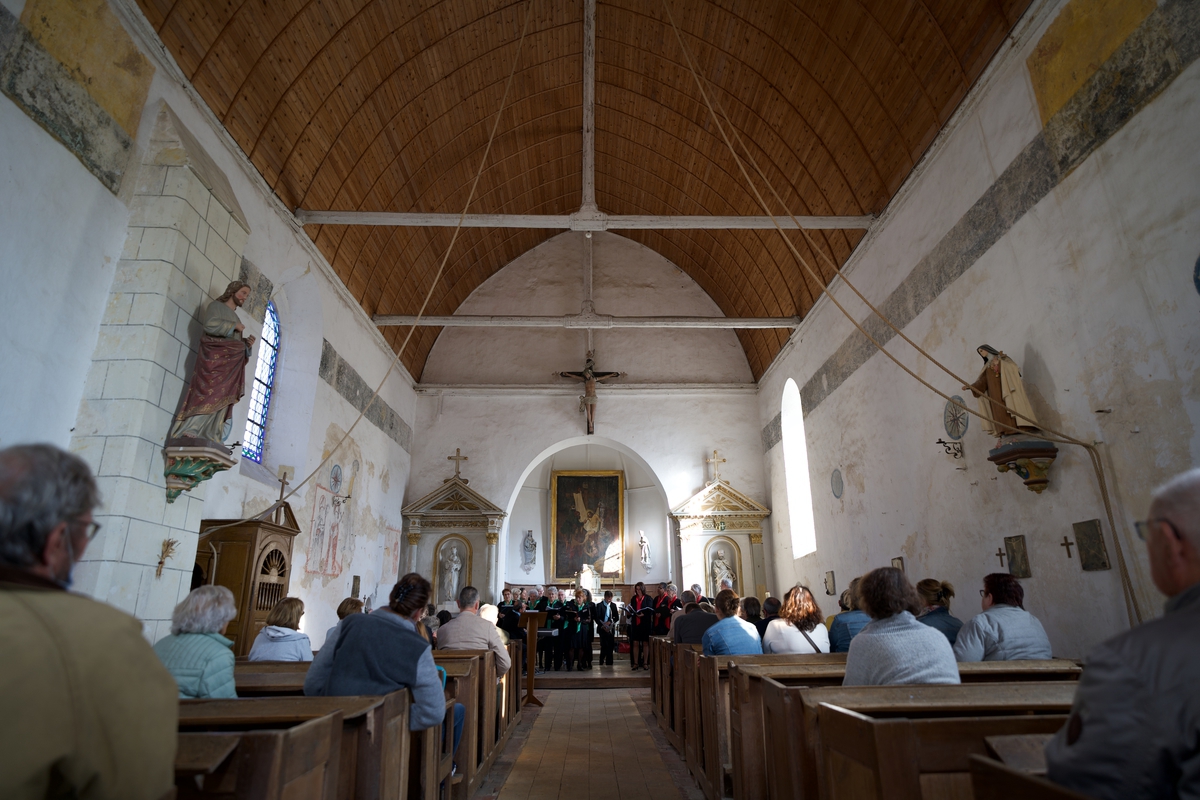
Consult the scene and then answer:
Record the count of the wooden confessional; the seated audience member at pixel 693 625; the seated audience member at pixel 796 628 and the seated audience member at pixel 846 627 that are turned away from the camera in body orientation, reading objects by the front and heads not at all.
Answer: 3

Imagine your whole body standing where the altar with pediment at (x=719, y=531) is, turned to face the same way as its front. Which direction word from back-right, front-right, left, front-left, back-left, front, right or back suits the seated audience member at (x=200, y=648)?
front

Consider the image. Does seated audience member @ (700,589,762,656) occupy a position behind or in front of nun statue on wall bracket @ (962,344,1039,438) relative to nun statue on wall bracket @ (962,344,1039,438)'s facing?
in front

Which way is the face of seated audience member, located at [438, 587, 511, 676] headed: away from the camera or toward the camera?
away from the camera

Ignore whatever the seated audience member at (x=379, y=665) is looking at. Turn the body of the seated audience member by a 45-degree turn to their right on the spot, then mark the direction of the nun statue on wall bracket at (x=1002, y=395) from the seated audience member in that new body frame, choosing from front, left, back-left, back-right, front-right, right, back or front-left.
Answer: front

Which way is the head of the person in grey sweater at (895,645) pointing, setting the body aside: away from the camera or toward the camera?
away from the camera

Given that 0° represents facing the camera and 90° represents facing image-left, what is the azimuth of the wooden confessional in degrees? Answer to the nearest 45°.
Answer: approximately 315°

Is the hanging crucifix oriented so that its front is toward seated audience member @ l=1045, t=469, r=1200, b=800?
yes

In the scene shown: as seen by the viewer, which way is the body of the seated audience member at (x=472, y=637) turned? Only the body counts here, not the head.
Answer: away from the camera

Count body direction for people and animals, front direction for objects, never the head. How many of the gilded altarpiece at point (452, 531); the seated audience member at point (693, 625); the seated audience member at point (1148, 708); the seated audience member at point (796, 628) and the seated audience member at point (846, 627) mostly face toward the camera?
1

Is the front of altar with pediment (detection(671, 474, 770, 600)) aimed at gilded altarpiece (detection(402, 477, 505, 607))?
no

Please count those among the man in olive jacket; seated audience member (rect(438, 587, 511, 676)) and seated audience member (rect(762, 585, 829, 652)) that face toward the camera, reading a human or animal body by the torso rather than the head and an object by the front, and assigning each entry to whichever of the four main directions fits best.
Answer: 0

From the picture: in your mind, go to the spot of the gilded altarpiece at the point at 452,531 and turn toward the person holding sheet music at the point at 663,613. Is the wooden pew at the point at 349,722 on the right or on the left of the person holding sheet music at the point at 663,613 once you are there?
right

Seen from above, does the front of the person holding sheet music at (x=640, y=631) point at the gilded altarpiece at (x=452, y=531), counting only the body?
no

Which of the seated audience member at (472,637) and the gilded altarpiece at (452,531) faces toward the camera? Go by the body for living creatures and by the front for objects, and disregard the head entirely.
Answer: the gilded altarpiece

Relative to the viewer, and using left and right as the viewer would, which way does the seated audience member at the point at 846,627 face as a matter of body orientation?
facing away from the viewer

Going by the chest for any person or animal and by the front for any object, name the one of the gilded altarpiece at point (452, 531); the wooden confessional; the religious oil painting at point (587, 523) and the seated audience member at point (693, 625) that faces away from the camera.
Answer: the seated audience member

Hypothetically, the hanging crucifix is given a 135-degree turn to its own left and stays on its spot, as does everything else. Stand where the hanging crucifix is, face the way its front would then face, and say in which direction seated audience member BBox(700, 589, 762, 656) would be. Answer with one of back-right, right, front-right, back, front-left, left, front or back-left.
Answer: back-right

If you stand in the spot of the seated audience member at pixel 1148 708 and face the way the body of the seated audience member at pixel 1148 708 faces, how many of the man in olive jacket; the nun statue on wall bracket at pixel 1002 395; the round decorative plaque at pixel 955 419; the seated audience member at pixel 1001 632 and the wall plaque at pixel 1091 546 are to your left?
1

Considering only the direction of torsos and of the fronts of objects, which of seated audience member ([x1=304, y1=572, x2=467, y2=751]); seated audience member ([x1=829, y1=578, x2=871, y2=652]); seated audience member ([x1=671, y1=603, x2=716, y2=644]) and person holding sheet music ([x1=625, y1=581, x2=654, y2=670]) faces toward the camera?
the person holding sheet music

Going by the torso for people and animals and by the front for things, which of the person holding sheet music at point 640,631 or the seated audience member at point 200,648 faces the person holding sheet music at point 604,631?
the seated audience member

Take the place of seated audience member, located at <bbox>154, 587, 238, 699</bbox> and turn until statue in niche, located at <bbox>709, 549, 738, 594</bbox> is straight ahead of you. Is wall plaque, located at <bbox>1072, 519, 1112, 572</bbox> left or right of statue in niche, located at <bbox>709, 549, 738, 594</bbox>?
right

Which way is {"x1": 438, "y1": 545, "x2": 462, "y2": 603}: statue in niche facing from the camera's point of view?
toward the camera

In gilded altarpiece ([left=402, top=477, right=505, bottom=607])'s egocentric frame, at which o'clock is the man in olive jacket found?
The man in olive jacket is roughly at 12 o'clock from the gilded altarpiece.
